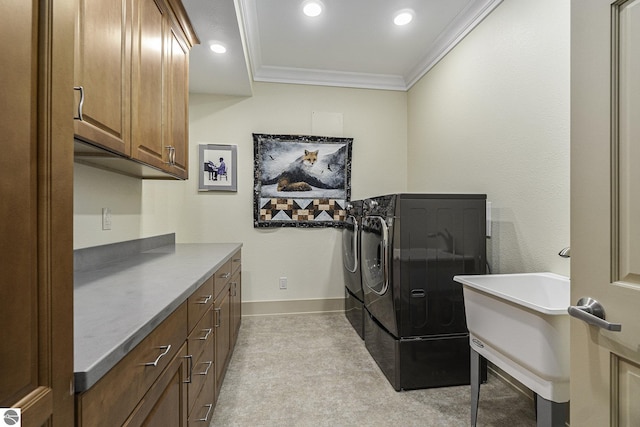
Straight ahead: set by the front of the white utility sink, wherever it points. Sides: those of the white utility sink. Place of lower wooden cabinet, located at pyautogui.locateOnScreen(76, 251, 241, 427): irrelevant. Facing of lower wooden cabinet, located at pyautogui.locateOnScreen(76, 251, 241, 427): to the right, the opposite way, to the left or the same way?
the opposite way

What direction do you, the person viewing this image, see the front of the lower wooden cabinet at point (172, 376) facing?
facing to the right of the viewer

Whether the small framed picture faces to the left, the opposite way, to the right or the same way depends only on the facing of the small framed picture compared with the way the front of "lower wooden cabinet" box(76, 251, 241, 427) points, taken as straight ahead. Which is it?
to the right

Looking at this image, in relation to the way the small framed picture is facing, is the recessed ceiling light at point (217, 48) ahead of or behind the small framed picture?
ahead

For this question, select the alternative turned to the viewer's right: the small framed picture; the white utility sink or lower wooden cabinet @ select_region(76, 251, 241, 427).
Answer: the lower wooden cabinet

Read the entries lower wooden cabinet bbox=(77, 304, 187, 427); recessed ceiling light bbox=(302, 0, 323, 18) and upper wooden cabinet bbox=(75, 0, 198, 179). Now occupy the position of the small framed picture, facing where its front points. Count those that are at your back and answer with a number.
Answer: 0

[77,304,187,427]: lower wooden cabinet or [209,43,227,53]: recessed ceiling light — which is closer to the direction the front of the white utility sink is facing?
the lower wooden cabinet

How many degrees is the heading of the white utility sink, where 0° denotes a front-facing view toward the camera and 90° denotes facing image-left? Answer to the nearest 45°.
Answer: approximately 45°

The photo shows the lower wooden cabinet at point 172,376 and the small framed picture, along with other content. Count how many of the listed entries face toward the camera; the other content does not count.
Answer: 1

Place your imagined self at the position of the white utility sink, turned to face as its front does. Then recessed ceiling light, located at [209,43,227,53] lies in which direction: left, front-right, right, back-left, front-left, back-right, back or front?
front-right

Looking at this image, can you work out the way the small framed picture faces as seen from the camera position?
facing the viewer

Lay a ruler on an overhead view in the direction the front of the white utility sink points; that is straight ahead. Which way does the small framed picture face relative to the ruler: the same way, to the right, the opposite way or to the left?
to the left

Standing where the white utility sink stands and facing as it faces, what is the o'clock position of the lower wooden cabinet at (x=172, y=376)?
The lower wooden cabinet is roughly at 12 o'clock from the white utility sink.
